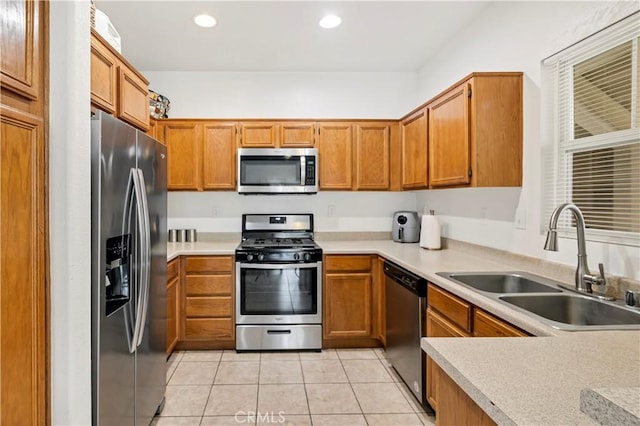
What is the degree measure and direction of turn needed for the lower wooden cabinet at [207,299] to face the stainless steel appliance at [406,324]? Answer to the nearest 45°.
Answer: approximately 45° to its left

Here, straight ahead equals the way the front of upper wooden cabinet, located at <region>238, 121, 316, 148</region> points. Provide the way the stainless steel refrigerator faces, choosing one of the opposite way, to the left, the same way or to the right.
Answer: to the left

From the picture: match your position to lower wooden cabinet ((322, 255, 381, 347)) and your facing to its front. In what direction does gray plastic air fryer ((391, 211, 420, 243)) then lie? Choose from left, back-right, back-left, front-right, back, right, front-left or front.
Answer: back-left

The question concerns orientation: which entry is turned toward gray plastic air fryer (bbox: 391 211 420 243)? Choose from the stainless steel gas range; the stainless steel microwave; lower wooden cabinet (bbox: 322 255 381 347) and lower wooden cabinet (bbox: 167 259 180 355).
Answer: lower wooden cabinet (bbox: 167 259 180 355)

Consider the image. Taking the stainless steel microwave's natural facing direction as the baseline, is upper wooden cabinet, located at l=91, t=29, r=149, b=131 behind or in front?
in front

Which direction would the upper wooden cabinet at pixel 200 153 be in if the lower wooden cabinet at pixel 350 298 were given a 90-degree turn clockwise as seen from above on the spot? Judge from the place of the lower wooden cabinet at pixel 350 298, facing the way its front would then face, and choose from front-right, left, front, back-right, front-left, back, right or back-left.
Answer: front

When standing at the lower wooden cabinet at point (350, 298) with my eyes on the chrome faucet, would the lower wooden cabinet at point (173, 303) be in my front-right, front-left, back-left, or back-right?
back-right

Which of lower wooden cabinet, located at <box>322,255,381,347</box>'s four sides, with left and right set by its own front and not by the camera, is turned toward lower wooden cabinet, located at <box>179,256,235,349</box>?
right

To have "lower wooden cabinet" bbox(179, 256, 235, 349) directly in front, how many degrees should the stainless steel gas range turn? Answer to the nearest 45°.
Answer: approximately 90° to its right

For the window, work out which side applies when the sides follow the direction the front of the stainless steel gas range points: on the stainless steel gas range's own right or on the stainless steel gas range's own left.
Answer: on the stainless steel gas range's own left

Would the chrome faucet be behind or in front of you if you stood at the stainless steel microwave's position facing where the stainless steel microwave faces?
in front

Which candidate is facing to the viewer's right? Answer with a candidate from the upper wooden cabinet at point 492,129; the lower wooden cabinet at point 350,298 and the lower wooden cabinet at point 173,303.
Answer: the lower wooden cabinet at point 173,303
